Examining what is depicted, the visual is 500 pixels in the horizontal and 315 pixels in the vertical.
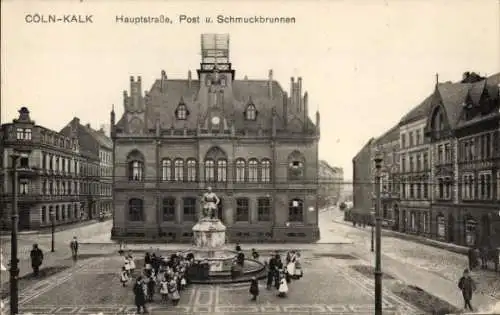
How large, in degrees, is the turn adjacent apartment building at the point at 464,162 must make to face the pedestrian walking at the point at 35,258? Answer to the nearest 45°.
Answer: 0° — it already faces them

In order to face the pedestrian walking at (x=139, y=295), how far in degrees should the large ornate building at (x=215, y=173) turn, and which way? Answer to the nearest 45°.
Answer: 0° — it already faces them

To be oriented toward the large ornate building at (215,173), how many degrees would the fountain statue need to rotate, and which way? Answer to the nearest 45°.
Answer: approximately 180°

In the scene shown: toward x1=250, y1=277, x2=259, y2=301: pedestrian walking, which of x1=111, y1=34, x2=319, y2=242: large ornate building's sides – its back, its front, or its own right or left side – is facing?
front

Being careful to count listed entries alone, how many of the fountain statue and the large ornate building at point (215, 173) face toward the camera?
2

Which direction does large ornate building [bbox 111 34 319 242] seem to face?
toward the camera

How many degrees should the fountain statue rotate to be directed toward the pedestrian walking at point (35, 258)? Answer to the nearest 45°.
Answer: approximately 90° to its right

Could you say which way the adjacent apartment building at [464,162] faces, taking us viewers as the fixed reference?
facing the viewer and to the left of the viewer

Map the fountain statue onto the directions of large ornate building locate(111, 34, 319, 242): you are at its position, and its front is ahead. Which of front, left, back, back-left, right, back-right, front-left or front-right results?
front

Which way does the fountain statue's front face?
toward the camera

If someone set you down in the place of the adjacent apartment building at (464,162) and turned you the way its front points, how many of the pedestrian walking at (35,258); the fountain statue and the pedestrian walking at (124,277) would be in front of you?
3

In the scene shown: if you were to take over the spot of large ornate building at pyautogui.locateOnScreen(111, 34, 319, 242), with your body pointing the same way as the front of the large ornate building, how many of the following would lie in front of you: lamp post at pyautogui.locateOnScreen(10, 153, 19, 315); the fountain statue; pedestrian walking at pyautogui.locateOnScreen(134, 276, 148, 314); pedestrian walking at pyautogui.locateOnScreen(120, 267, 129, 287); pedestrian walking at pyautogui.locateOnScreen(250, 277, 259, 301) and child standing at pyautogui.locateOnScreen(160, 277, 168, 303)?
6

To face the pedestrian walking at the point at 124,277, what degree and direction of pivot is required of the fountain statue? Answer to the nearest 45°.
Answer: approximately 45° to its right
